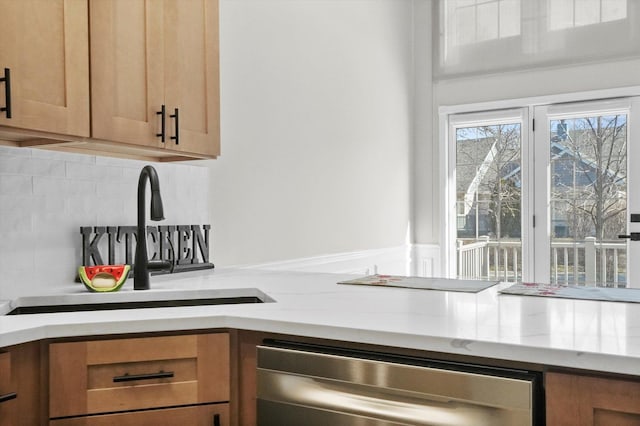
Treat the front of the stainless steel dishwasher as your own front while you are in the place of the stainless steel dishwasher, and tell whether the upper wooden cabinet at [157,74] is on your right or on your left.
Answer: on your right

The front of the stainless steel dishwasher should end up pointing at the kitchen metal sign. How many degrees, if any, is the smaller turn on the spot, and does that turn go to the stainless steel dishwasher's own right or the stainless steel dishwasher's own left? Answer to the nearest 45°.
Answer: approximately 90° to the stainless steel dishwasher's own right

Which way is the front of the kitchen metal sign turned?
toward the camera

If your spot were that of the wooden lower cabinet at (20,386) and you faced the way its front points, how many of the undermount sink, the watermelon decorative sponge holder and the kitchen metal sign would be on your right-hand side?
0

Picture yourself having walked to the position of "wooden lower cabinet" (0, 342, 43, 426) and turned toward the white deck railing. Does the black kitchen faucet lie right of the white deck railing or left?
left

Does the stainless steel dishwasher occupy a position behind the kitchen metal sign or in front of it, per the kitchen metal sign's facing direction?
in front

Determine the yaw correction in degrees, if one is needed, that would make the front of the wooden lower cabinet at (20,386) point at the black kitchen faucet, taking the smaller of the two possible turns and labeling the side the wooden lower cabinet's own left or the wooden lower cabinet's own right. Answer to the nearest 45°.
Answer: approximately 90° to the wooden lower cabinet's own left

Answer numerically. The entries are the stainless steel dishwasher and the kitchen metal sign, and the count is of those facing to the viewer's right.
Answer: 0

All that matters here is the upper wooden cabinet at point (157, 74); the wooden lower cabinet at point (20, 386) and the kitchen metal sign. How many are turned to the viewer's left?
0

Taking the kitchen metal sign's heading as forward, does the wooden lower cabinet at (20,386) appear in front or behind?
in front

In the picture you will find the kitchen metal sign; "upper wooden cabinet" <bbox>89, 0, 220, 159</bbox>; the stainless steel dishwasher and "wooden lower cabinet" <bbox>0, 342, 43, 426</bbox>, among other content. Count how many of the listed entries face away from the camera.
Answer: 0

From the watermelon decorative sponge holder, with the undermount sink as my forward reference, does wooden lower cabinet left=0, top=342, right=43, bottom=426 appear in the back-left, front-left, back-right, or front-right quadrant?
front-right

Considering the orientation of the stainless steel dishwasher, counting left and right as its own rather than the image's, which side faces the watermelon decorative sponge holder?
right

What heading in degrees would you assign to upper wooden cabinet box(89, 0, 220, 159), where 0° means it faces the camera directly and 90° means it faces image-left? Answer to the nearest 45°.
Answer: approximately 315°
